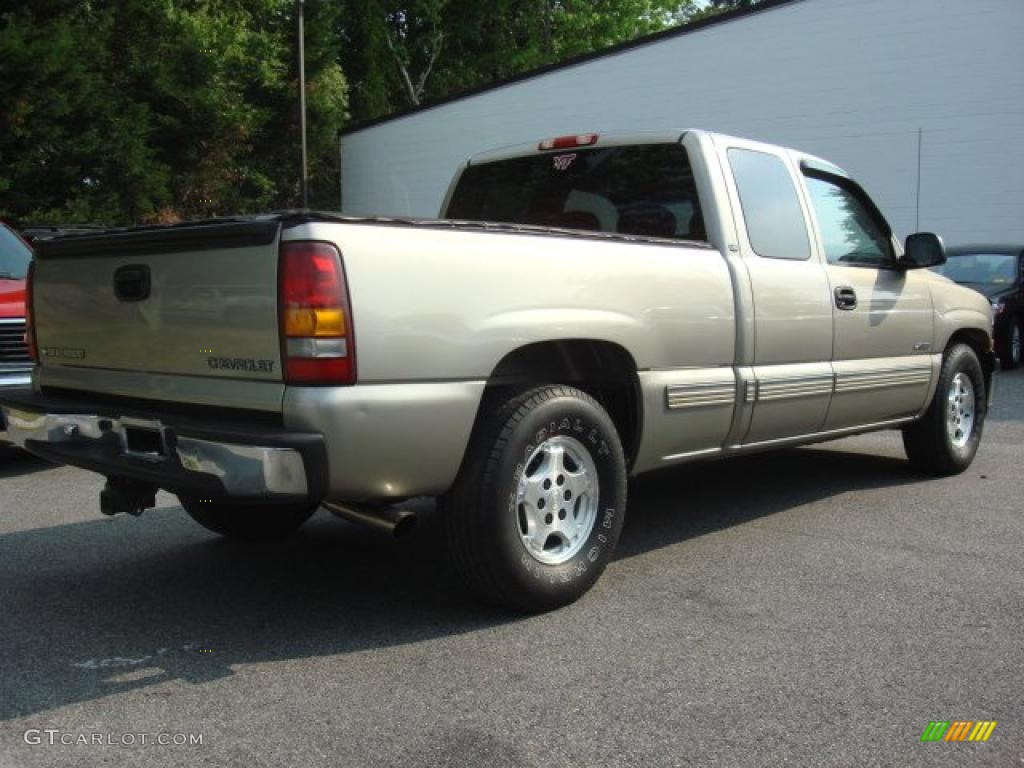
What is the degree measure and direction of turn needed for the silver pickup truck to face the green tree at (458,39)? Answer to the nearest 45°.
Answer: approximately 45° to its left

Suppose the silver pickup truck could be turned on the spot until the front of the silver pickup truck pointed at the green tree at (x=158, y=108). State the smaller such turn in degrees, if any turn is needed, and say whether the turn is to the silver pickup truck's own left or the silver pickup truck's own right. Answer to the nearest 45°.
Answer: approximately 45° to the silver pickup truck's own left

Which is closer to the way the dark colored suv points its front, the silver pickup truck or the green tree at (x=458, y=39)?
the silver pickup truck

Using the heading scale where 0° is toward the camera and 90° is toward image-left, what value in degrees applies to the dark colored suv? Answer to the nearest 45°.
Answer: approximately 45°

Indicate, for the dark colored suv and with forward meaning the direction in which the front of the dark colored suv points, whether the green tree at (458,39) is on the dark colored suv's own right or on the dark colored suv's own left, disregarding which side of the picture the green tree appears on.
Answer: on the dark colored suv's own right

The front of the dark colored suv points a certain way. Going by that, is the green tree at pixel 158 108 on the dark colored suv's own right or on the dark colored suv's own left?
on the dark colored suv's own right

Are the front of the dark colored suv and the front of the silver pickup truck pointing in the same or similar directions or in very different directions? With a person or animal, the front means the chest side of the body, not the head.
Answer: very different directions

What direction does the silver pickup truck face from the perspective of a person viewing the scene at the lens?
facing away from the viewer and to the right of the viewer

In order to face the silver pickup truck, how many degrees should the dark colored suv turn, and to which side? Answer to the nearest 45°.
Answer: approximately 45° to its left
